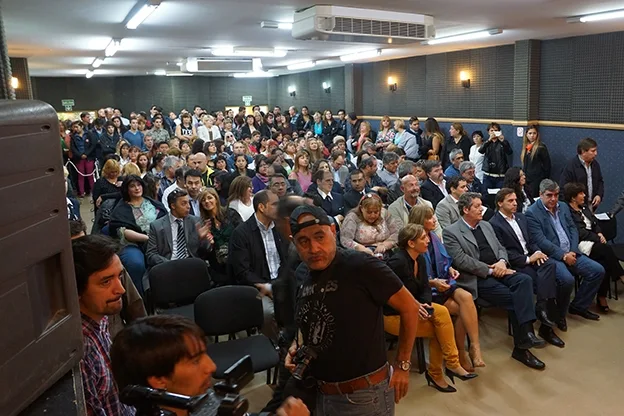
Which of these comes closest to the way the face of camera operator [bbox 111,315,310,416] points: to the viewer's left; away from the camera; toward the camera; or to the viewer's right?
to the viewer's right

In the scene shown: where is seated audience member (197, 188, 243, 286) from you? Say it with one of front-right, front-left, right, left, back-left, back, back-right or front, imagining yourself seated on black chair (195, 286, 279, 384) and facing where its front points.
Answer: back-left

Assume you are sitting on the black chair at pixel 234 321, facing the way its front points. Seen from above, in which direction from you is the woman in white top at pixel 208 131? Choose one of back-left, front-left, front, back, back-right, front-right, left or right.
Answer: back-left

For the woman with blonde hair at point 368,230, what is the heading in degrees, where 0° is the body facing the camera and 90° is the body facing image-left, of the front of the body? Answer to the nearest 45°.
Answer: approximately 0°

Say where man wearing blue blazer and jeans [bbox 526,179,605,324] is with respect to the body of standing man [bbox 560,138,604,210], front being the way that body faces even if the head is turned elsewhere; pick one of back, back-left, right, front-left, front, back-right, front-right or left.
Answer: front-right

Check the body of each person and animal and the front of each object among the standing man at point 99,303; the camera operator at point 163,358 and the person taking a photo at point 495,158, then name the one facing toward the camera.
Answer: the person taking a photo

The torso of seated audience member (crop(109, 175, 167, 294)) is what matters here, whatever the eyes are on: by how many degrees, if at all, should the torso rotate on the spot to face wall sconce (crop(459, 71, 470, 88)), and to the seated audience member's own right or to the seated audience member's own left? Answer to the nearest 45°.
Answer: approximately 90° to the seated audience member's own left

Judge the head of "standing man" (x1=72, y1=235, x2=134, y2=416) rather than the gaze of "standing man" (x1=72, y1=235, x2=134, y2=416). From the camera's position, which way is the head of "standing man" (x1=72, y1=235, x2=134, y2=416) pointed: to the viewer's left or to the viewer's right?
to the viewer's right

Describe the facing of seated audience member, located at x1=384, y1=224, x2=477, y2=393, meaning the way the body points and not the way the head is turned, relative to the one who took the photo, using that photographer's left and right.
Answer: facing the viewer and to the right of the viewer
